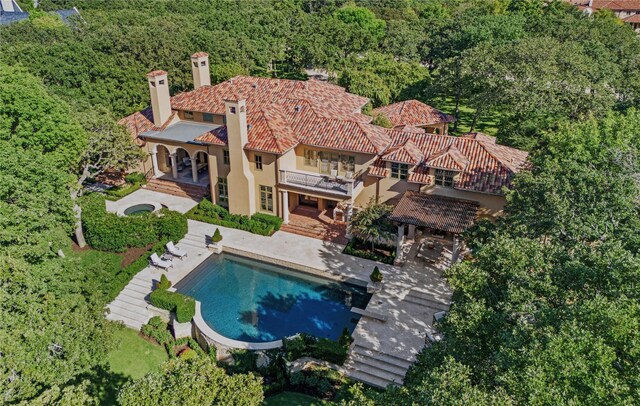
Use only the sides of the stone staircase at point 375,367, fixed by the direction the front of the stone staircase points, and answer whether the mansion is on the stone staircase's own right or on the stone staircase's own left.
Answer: on the stone staircase's own right

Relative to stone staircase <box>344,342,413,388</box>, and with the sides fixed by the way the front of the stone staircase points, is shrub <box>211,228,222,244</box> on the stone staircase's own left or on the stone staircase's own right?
on the stone staircase's own right

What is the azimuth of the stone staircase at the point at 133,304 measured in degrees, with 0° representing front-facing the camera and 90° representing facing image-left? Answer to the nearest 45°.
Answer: approximately 45°

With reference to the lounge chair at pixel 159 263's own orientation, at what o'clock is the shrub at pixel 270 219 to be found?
The shrub is roughly at 10 o'clock from the lounge chair.

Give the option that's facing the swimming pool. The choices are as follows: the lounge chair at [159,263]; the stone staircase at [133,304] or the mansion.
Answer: the lounge chair

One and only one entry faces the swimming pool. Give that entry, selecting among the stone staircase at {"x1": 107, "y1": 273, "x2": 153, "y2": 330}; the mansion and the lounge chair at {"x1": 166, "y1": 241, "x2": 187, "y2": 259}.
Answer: the lounge chair

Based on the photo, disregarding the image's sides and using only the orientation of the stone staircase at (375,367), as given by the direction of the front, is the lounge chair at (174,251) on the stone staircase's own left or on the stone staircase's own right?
on the stone staircase's own right

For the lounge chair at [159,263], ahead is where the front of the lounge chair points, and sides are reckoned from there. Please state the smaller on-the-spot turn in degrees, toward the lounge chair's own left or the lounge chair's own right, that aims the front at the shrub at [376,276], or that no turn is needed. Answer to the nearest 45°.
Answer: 0° — it already faces it
